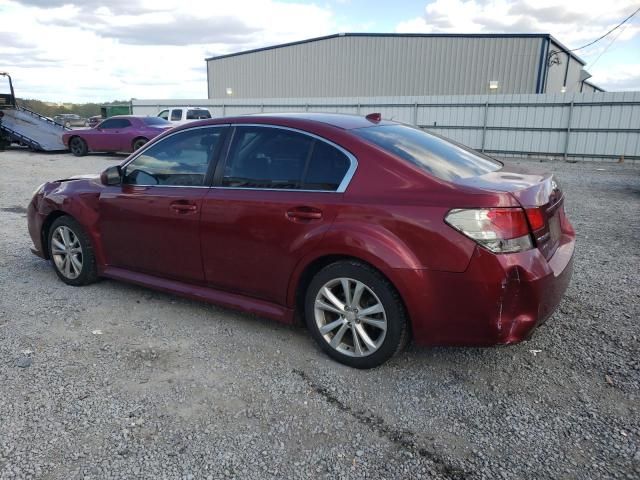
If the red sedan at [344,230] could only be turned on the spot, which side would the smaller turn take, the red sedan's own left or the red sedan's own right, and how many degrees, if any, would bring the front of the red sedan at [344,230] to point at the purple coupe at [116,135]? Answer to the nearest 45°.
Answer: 0° — it already faces it

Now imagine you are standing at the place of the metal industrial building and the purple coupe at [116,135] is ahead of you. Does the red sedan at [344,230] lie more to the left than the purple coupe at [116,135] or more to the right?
left

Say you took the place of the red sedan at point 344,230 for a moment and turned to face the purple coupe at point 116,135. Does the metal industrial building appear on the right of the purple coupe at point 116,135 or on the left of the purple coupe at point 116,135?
right

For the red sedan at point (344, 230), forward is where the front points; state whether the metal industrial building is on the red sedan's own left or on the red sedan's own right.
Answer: on the red sedan's own right

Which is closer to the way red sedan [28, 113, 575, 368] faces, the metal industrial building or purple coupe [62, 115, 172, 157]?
the purple coupe

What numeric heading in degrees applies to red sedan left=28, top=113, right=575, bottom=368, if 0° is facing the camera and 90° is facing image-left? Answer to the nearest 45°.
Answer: approximately 135°
